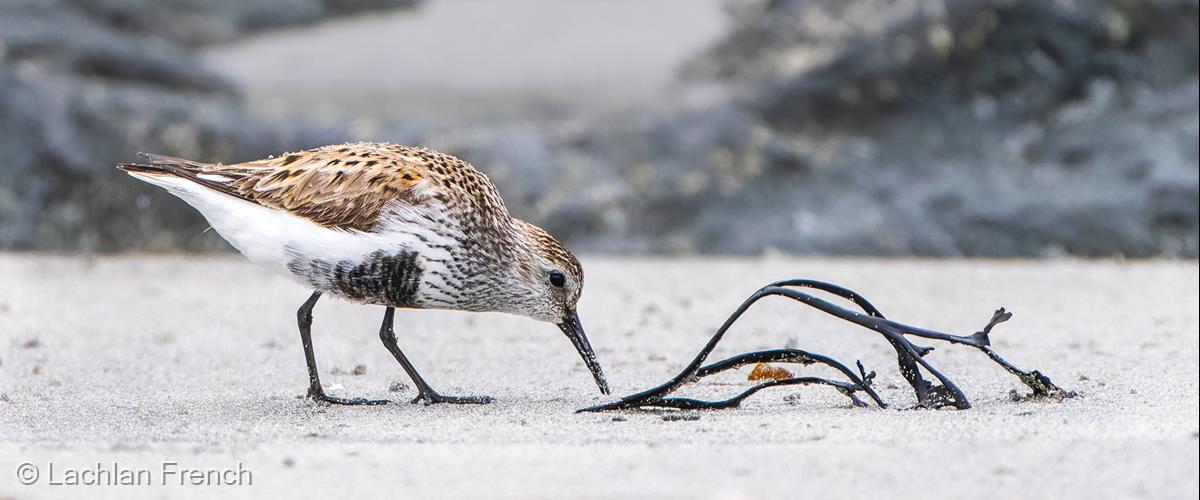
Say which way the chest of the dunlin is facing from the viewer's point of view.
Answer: to the viewer's right

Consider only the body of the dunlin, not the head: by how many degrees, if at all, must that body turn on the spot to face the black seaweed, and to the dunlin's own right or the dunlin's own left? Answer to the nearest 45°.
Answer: approximately 45° to the dunlin's own right
